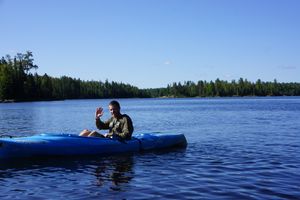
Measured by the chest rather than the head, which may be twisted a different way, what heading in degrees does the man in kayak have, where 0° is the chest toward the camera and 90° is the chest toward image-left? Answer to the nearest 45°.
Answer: approximately 45°

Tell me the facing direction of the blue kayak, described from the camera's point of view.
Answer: facing to the left of the viewer
